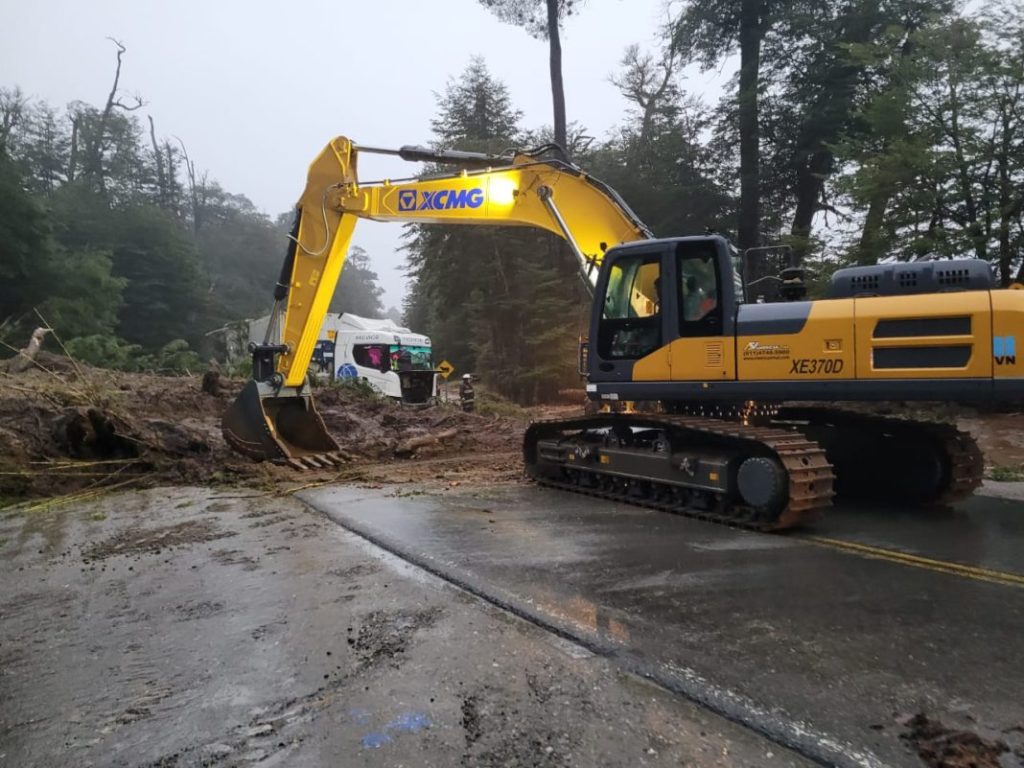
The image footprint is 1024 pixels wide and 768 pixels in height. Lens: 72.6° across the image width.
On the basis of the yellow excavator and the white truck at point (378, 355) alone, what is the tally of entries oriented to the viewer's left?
1

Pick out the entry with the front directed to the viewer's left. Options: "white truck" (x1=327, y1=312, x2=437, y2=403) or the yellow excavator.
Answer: the yellow excavator

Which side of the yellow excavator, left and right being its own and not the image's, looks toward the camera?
left

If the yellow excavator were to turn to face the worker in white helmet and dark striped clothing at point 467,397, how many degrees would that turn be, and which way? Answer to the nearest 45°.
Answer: approximately 45° to its right

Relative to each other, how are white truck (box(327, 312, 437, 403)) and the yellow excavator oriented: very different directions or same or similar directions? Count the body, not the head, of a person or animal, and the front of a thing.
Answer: very different directions

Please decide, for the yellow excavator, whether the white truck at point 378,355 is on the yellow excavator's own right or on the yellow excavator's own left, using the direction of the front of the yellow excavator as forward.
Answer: on the yellow excavator's own right
